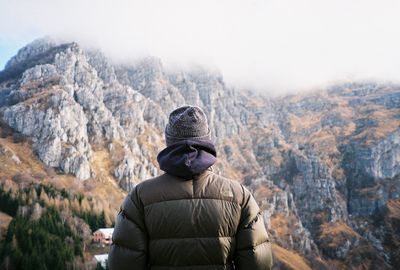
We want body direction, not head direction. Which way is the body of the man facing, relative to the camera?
away from the camera

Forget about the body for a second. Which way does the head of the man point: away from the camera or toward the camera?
away from the camera
